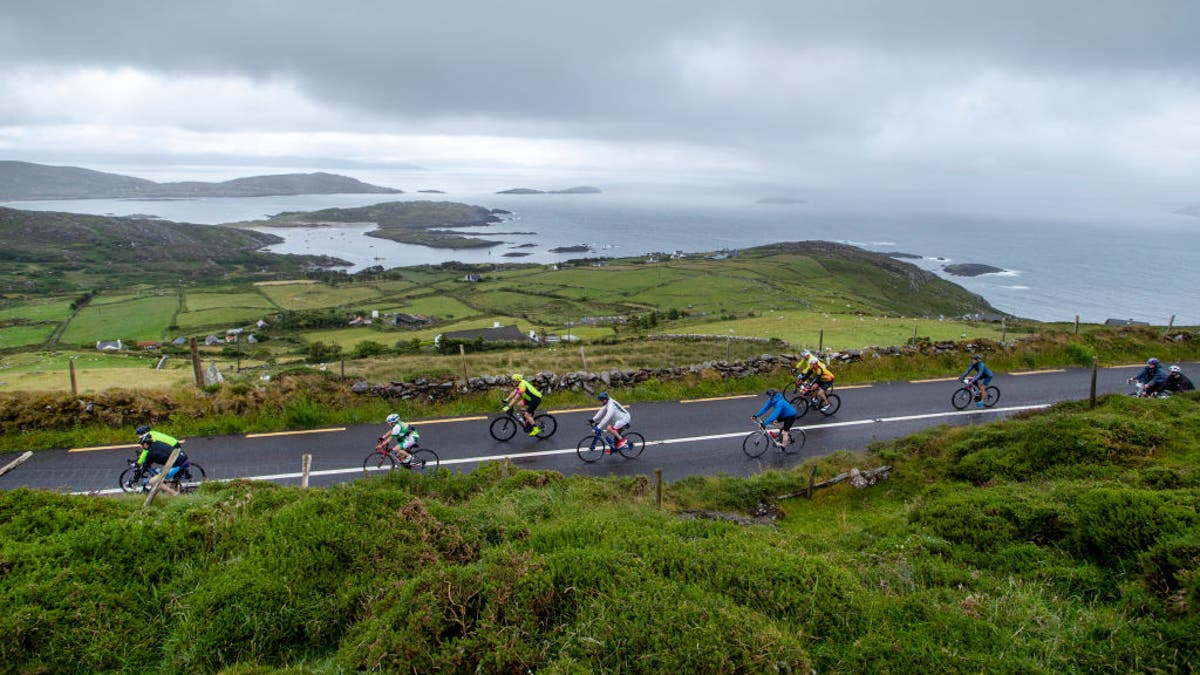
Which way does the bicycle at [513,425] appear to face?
to the viewer's left

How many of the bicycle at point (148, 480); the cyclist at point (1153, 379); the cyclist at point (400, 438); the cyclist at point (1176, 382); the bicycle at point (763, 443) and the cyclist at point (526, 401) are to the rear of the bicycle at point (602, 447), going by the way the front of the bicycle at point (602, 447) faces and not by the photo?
3

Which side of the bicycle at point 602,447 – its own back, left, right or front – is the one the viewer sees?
left

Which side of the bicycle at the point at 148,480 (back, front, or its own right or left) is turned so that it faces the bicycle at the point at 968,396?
back

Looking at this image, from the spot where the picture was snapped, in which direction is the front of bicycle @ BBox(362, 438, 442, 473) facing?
facing to the left of the viewer

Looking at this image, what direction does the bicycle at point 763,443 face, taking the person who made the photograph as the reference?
facing to the left of the viewer

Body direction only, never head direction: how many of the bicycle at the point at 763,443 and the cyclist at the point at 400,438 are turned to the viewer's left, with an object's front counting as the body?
2

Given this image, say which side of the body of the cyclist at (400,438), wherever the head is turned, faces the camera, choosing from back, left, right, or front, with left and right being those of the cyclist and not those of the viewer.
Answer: left

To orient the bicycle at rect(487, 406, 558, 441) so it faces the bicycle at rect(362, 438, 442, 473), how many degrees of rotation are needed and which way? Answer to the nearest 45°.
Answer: approximately 45° to its left
